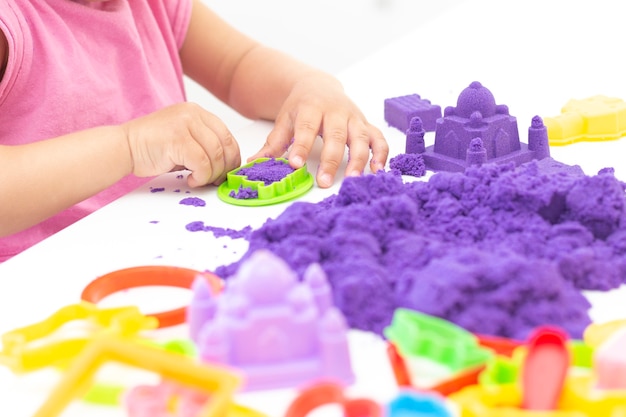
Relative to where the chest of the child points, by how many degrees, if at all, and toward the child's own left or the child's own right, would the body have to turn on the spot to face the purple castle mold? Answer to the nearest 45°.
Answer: approximately 45° to the child's own right

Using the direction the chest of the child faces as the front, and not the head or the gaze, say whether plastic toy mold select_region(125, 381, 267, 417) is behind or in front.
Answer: in front

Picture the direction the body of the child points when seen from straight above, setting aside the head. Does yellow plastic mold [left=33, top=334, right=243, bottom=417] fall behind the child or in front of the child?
in front

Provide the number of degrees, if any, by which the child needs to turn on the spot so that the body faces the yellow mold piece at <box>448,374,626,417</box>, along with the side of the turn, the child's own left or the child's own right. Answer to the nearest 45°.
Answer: approximately 45° to the child's own right

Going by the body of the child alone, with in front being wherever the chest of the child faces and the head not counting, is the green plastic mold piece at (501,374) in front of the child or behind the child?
in front

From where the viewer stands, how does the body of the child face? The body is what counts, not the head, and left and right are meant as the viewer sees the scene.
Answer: facing the viewer and to the right of the viewer
